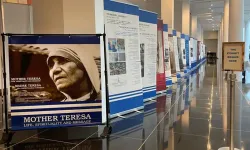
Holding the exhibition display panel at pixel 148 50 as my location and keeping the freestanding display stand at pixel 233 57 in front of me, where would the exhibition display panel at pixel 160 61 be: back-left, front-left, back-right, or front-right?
back-left

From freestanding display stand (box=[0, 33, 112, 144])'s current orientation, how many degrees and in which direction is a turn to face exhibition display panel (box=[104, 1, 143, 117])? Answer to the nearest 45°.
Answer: approximately 135° to its left

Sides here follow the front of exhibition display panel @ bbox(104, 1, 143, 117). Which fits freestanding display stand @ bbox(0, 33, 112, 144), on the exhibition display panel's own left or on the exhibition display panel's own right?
on the exhibition display panel's own right

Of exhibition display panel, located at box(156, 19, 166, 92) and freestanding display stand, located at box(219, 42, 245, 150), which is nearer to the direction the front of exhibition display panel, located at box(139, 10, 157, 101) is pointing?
the freestanding display stand

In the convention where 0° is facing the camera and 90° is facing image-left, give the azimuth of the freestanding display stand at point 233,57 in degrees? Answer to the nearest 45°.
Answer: approximately 0°

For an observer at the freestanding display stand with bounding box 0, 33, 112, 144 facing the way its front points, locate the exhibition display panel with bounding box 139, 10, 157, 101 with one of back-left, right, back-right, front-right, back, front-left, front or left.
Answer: back-left

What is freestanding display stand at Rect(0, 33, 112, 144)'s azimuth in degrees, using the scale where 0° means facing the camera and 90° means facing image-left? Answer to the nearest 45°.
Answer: approximately 0°
